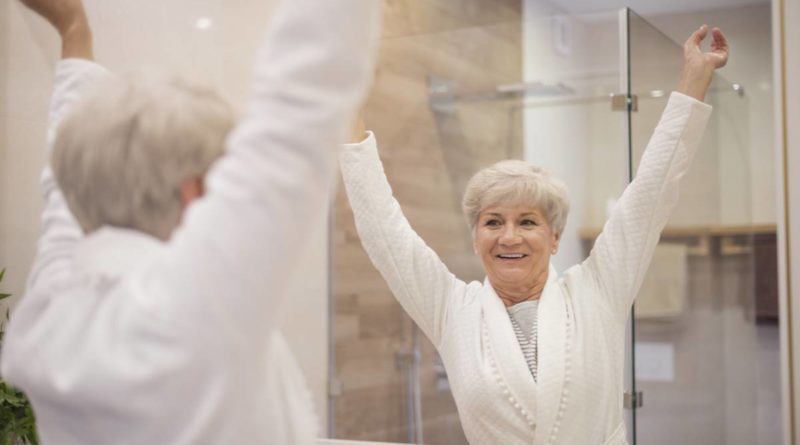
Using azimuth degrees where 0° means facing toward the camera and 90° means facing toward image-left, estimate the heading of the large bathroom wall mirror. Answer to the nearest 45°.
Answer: approximately 0°
